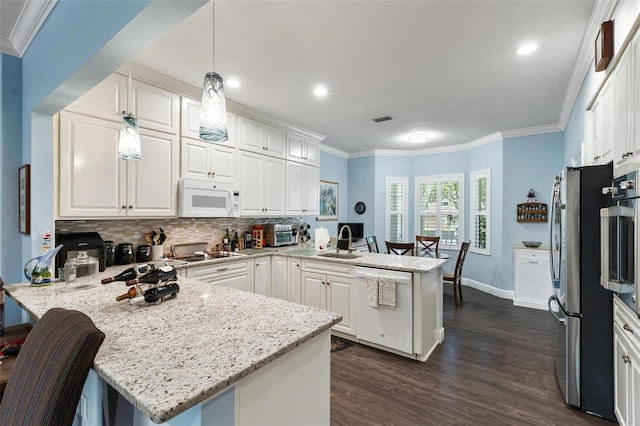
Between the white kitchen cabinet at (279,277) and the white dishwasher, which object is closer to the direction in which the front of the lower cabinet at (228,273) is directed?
the white dishwasher

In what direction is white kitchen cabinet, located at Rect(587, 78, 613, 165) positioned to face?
to the viewer's left

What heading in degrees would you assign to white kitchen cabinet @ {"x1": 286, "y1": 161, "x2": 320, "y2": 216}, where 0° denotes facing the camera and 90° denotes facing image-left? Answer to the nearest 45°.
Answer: approximately 315°

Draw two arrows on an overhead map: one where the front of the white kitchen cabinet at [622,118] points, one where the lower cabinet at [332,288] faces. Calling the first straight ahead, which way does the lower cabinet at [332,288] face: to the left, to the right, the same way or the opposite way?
to the left

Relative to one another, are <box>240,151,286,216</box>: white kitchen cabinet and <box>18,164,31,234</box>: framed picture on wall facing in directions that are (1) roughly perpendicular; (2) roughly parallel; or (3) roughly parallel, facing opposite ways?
roughly perpendicular

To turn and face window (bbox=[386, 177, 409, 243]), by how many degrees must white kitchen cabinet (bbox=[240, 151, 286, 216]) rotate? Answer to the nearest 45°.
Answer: approximately 90° to its left

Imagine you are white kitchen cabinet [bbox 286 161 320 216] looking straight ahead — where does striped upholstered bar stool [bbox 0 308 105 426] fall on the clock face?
The striped upholstered bar stool is roughly at 2 o'clock from the white kitchen cabinet.
